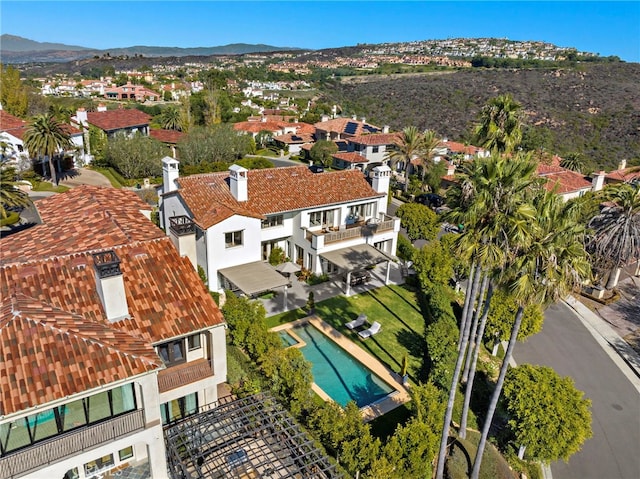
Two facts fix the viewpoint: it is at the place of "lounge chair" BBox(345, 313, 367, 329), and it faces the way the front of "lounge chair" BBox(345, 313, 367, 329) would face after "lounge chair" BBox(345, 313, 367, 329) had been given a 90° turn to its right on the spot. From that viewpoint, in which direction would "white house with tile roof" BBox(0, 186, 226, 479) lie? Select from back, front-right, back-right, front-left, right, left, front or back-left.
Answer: left

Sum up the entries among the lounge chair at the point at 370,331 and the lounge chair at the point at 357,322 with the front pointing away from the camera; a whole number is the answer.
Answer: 0

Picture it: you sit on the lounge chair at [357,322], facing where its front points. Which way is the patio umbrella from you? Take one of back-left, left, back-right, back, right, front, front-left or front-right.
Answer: right

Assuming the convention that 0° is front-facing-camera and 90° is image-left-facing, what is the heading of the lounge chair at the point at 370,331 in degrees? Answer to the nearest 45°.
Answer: approximately 45°

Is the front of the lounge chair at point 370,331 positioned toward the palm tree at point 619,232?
no

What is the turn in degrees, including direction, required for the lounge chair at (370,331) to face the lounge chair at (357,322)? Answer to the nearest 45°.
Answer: approximately 90° to its right

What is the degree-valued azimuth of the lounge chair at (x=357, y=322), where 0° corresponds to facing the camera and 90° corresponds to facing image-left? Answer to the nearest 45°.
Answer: approximately 45°

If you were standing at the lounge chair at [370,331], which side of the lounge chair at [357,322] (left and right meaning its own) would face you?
left

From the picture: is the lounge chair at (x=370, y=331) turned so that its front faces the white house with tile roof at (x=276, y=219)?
no

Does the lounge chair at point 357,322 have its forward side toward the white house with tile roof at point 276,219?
no

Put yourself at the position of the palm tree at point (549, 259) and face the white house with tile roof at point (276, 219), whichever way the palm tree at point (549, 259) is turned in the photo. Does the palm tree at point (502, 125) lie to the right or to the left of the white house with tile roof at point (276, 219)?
right

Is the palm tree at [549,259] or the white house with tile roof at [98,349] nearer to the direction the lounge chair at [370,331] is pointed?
the white house with tile roof

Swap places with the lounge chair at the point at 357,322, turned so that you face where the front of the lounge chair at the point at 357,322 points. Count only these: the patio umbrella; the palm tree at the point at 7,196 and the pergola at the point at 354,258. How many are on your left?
0

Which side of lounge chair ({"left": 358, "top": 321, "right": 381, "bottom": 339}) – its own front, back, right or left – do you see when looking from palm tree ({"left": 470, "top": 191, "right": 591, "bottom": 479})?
left

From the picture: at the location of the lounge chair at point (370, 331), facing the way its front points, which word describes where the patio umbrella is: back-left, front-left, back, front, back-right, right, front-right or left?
right

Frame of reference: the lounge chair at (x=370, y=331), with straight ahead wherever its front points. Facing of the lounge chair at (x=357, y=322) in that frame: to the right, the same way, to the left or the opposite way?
the same way

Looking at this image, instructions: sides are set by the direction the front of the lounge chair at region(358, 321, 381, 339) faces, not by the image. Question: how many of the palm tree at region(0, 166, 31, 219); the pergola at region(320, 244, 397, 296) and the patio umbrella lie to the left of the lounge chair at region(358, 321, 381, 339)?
0

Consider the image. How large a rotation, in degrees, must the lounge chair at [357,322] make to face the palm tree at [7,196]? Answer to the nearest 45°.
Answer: approximately 45° to its right
